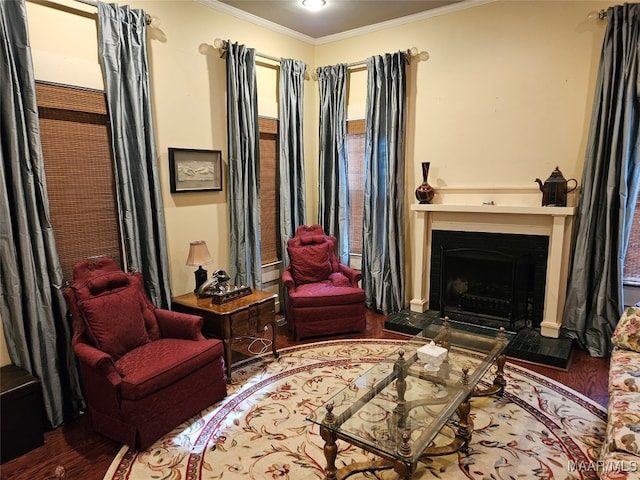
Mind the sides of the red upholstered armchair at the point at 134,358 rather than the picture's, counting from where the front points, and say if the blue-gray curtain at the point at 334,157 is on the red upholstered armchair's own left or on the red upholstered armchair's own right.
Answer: on the red upholstered armchair's own left

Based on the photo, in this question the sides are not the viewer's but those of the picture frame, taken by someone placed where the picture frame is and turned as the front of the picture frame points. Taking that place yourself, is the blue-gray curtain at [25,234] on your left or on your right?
on your right

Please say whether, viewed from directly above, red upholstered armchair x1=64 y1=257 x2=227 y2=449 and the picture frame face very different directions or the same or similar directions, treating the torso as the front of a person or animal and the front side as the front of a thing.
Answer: same or similar directions

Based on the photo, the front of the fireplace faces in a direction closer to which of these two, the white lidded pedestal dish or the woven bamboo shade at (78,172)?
the white lidded pedestal dish

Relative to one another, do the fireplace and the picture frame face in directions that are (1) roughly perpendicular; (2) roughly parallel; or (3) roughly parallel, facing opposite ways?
roughly perpendicular

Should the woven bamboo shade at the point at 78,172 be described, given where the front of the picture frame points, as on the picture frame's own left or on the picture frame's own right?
on the picture frame's own right

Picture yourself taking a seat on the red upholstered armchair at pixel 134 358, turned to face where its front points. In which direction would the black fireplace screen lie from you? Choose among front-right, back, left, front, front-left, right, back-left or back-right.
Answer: front-left

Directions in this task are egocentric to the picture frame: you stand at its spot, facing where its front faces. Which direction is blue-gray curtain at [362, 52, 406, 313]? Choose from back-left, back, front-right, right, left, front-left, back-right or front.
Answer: front-left

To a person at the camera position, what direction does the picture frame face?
facing the viewer and to the right of the viewer

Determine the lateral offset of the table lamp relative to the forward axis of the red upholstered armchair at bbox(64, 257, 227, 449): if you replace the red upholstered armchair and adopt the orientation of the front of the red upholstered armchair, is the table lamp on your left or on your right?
on your left

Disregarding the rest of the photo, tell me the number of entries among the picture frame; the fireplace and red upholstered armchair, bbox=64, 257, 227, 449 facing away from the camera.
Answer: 0

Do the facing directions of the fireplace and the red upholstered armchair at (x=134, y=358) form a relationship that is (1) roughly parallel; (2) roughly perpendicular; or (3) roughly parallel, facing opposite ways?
roughly perpendicular

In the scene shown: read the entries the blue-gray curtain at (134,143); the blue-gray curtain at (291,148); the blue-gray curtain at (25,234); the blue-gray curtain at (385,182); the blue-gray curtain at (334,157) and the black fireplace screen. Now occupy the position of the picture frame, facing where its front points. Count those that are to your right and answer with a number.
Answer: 2

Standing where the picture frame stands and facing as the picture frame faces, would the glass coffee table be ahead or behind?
ahead

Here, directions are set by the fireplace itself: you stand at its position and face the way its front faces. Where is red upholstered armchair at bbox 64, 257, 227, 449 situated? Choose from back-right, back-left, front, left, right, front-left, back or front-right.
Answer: front-right

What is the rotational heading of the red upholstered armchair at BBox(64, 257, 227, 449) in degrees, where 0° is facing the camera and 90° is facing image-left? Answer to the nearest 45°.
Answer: approximately 315°

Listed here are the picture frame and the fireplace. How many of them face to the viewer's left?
0

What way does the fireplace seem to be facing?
toward the camera

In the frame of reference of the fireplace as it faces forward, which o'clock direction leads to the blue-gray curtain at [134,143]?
The blue-gray curtain is roughly at 2 o'clock from the fireplace.
